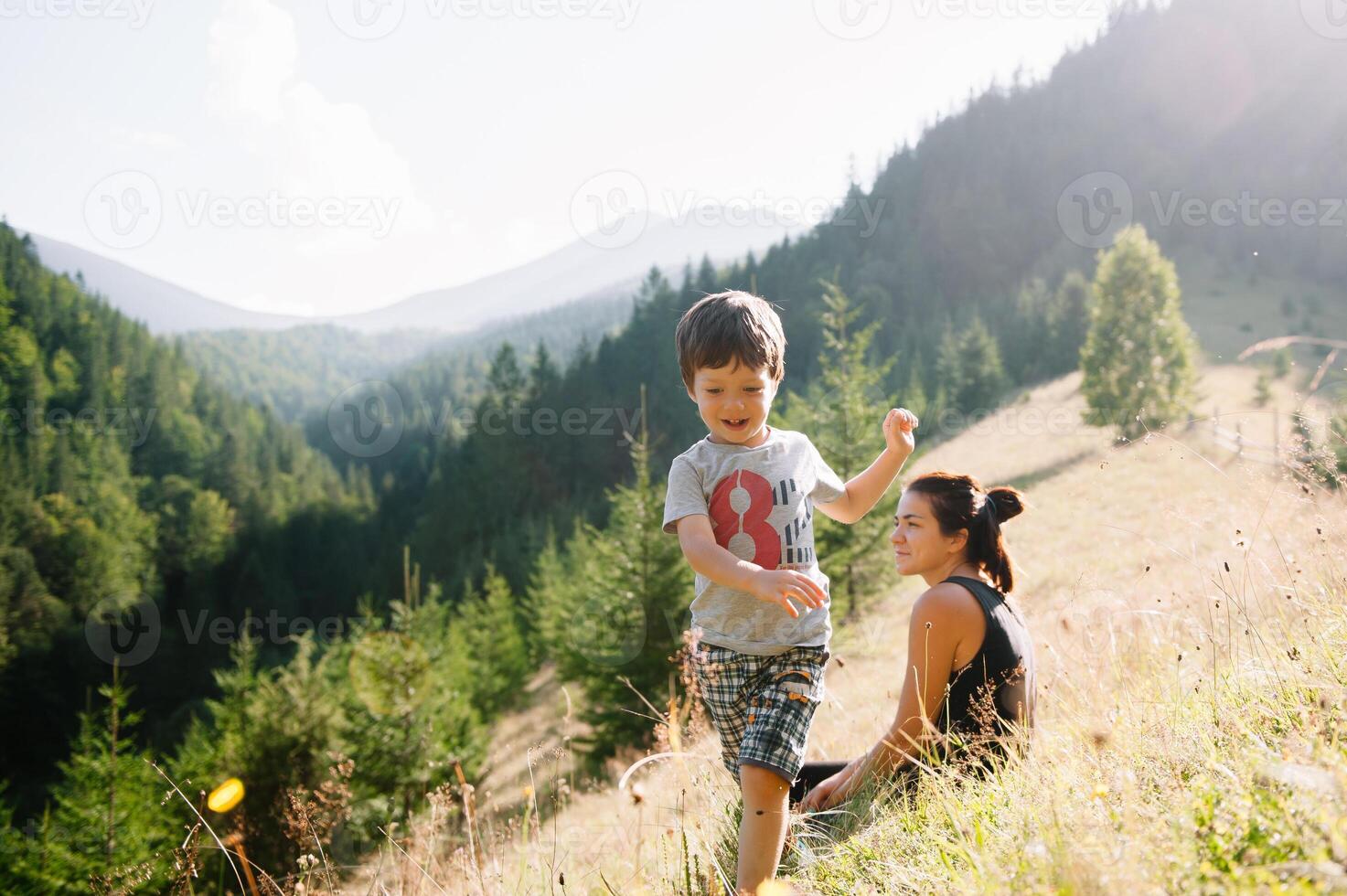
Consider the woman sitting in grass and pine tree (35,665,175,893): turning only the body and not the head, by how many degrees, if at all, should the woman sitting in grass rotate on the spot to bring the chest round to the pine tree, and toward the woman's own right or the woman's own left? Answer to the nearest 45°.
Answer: approximately 45° to the woman's own right

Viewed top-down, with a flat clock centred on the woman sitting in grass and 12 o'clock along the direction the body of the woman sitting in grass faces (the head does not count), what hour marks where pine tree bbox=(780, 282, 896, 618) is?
The pine tree is roughly at 3 o'clock from the woman sitting in grass.

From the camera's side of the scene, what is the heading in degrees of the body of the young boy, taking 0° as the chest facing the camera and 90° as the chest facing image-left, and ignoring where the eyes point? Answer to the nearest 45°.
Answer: approximately 0°

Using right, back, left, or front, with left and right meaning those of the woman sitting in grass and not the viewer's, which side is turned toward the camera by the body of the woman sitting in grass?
left

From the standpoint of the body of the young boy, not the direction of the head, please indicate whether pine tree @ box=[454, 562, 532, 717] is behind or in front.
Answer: behind

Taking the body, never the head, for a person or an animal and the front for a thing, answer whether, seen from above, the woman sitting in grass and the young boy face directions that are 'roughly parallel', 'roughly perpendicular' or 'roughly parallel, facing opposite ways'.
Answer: roughly perpendicular

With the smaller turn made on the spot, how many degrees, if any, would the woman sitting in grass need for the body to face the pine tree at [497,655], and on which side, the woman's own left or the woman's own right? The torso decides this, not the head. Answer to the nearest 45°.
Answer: approximately 45° to the woman's own right
